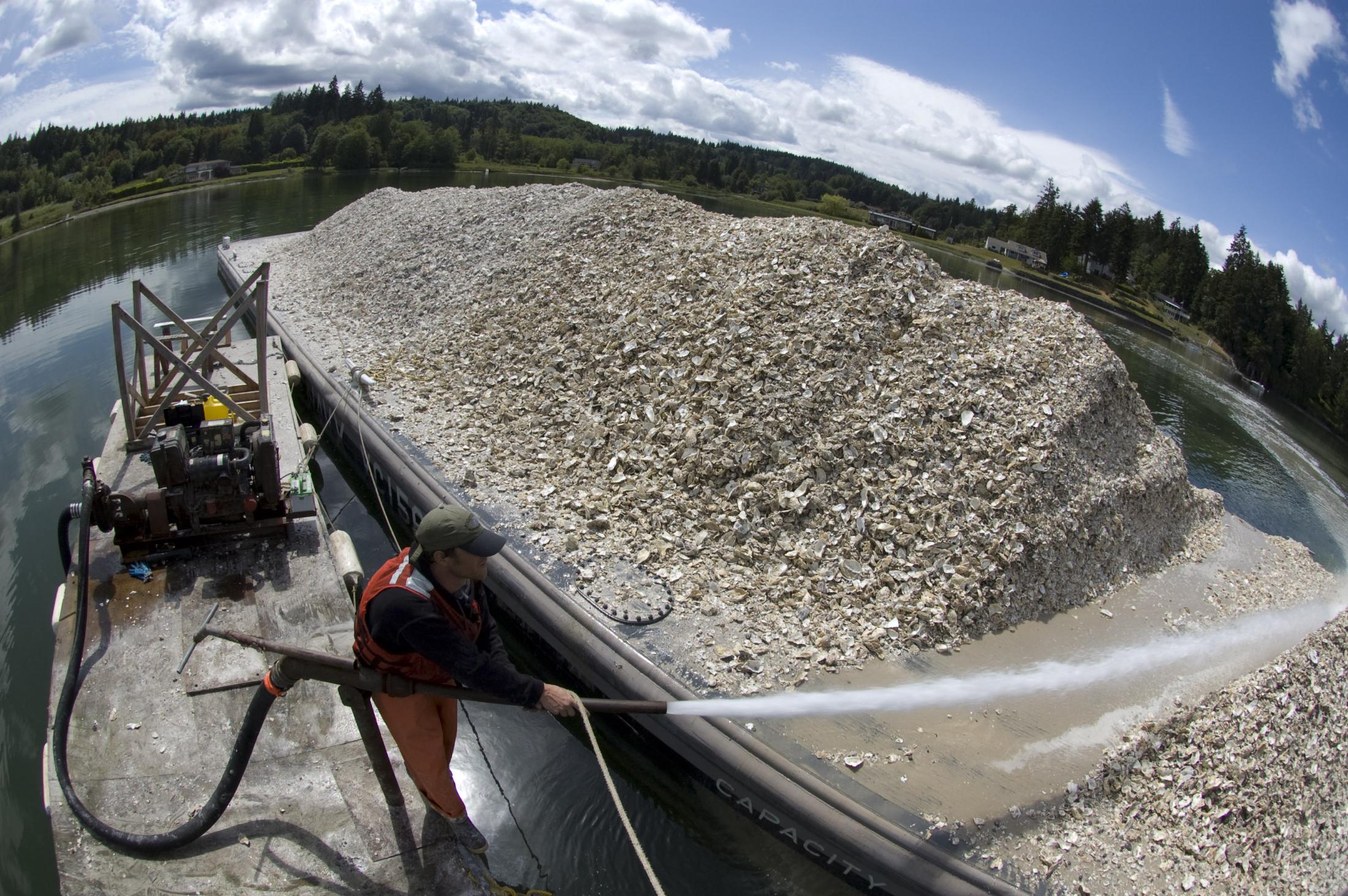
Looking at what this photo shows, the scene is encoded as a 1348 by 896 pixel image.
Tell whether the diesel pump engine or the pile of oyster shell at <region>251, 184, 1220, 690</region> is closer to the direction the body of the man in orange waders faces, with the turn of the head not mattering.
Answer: the pile of oyster shell

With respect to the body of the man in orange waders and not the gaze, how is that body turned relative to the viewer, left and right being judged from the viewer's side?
facing to the right of the viewer

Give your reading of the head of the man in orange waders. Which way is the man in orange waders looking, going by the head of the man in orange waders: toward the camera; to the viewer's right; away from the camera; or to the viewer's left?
to the viewer's right

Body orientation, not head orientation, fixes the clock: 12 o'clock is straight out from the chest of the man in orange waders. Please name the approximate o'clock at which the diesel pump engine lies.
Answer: The diesel pump engine is roughly at 8 o'clock from the man in orange waders.

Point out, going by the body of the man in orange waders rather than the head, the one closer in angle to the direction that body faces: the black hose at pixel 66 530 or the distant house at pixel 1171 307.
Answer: the distant house

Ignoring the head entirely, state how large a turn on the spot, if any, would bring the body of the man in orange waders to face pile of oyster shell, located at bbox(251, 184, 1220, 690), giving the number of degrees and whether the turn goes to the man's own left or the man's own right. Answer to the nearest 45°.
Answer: approximately 45° to the man's own left

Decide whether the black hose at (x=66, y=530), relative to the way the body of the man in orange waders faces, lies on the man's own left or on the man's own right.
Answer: on the man's own left
